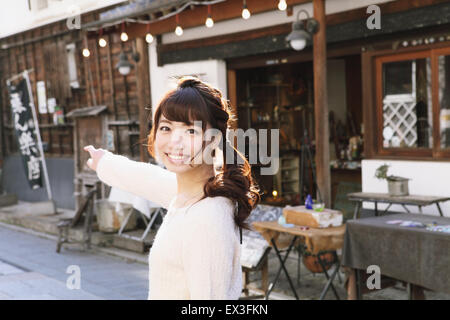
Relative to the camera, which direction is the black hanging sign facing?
toward the camera

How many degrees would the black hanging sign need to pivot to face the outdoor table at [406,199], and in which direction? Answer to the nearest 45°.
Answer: approximately 45° to its left

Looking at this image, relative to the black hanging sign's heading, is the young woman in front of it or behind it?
in front

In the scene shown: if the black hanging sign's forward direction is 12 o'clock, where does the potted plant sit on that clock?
The potted plant is roughly at 11 o'clock from the black hanging sign.

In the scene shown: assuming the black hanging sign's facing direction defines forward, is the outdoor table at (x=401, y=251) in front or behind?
in front

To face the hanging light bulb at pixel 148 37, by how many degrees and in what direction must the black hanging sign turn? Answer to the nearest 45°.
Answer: approximately 45° to its left
